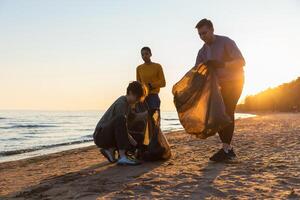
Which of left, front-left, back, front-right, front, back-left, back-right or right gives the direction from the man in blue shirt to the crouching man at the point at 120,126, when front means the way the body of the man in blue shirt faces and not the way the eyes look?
front-right

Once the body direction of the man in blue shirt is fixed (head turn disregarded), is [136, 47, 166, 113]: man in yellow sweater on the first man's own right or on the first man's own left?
on the first man's own right

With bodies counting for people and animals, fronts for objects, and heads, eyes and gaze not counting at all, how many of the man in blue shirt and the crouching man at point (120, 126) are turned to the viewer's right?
1

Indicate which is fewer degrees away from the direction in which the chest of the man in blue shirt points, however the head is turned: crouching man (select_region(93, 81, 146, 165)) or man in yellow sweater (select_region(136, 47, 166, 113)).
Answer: the crouching man

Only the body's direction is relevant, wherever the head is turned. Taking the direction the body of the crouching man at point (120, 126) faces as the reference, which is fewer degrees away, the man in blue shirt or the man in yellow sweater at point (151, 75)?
the man in blue shirt

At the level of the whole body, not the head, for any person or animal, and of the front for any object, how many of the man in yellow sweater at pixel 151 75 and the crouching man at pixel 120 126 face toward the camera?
1

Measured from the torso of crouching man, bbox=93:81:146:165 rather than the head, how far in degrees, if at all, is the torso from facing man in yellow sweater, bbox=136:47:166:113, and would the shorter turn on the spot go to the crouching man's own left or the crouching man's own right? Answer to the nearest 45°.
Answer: approximately 90° to the crouching man's own left

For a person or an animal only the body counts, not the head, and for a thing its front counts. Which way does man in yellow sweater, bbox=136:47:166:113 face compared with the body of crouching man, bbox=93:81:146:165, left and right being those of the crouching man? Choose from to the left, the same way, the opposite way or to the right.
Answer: to the right

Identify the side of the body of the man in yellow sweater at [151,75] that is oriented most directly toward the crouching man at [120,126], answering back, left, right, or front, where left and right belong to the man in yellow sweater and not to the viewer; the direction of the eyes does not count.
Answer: front

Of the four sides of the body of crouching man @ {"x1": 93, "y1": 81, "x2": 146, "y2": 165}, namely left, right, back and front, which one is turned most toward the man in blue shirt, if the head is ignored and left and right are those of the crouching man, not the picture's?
front

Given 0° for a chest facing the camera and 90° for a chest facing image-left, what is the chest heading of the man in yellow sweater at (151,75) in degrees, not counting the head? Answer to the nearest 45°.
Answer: approximately 0°

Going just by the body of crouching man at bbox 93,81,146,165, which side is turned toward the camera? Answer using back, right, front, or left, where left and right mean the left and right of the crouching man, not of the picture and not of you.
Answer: right
